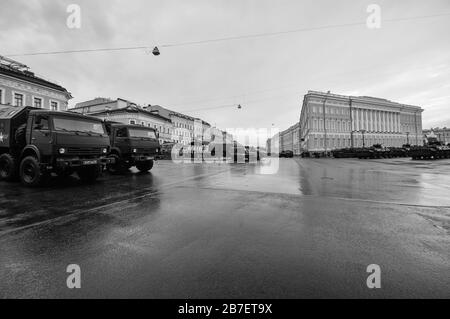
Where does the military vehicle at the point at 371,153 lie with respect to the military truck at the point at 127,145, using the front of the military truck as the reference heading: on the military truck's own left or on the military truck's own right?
on the military truck's own left

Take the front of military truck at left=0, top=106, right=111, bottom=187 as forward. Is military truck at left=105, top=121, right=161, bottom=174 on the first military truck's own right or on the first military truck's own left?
on the first military truck's own left

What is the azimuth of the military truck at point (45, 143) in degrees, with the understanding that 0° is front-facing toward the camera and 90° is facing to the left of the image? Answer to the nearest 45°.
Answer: approximately 315°

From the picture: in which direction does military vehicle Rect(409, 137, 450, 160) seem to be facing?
to the viewer's left
